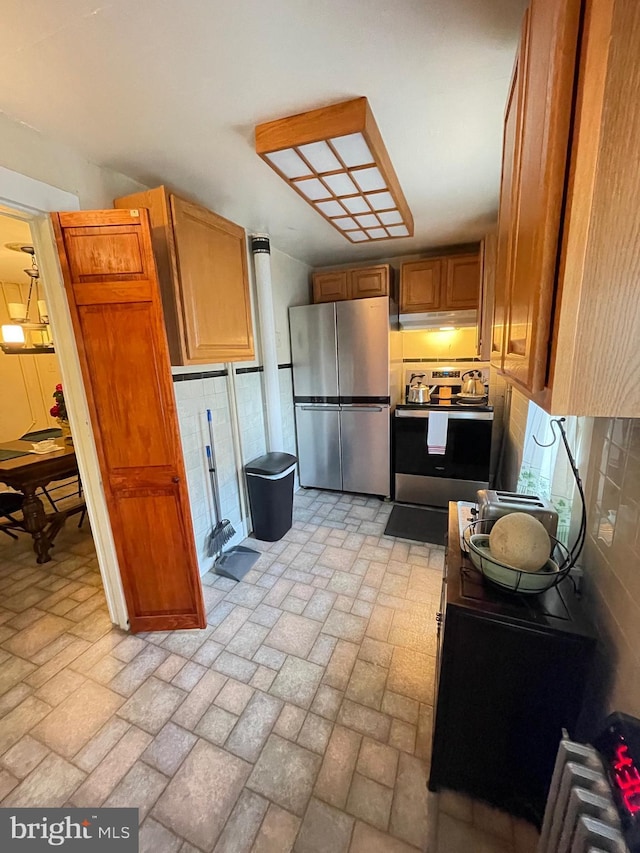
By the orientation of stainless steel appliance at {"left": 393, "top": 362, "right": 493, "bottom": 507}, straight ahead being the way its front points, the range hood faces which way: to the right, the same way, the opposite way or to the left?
the same way

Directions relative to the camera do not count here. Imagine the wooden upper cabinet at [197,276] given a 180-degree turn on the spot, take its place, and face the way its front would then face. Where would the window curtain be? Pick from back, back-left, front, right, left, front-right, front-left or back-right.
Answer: back

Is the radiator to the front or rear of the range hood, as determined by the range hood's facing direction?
to the front

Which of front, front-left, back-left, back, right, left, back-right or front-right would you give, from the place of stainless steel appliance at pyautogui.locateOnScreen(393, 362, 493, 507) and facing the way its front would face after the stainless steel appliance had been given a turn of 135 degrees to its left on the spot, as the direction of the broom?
back

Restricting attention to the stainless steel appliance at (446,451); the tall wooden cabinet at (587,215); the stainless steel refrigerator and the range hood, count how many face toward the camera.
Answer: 3

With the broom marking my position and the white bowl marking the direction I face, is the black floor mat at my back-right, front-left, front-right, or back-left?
front-left

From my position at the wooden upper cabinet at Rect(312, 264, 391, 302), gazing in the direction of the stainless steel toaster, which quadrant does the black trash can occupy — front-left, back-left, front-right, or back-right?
front-right

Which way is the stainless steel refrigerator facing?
toward the camera

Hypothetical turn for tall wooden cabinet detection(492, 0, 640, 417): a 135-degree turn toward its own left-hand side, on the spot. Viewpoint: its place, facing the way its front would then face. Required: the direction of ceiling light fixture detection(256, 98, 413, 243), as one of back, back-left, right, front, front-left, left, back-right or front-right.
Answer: back

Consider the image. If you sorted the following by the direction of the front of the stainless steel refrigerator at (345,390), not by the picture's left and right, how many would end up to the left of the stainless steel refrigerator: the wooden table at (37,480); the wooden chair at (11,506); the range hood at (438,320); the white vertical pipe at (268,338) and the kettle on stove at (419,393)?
2

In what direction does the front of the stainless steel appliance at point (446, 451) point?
toward the camera

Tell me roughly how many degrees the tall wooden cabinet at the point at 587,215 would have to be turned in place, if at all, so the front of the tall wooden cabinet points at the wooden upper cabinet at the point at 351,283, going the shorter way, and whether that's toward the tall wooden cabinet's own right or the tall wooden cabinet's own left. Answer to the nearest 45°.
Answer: approximately 45° to the tall wooden cabinet's own right

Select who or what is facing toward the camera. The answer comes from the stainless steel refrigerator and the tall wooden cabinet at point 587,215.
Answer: the stainless steel refrigerator

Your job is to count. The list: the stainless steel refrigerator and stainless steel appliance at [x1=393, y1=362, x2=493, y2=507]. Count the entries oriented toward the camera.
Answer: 2

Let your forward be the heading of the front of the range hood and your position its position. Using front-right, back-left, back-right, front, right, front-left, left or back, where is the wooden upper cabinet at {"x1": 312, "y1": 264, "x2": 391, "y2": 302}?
right

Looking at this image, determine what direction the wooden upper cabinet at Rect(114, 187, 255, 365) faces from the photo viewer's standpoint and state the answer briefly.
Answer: facing the viewer and to the right of the viewer

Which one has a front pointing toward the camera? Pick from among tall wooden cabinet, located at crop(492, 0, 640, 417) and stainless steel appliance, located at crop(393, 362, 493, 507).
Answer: the stainless steel appliance

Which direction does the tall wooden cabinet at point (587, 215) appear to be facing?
to the viewer's left

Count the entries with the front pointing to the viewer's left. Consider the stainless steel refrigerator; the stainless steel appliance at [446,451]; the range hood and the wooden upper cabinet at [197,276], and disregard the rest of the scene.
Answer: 0

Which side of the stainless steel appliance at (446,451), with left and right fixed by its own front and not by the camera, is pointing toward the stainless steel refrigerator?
right

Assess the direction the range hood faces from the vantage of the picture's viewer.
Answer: facing the viewer
